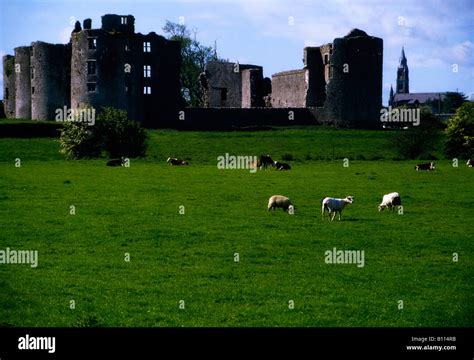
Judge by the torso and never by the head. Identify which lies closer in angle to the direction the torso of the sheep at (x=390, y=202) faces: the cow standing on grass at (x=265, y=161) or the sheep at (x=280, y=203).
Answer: the sheep

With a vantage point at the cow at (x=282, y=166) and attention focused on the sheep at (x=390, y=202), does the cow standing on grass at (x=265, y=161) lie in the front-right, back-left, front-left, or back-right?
back-right

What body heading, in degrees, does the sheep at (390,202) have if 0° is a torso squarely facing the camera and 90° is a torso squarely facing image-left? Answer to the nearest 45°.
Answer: approximately 90°

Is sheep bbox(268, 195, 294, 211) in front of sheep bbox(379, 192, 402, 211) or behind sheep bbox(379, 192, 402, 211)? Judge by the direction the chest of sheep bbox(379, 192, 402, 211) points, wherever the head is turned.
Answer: in front

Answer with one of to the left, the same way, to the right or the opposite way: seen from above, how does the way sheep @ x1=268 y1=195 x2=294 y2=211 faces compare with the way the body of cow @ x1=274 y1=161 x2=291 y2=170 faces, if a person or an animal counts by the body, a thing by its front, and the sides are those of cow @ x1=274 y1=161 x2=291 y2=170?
the opposite way

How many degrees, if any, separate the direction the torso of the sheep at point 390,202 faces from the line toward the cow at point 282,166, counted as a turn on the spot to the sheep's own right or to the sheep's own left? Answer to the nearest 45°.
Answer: approximately 90° to the sheep's own right

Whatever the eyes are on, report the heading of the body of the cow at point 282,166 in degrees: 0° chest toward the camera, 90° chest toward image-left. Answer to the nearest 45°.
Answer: approximately 90°
